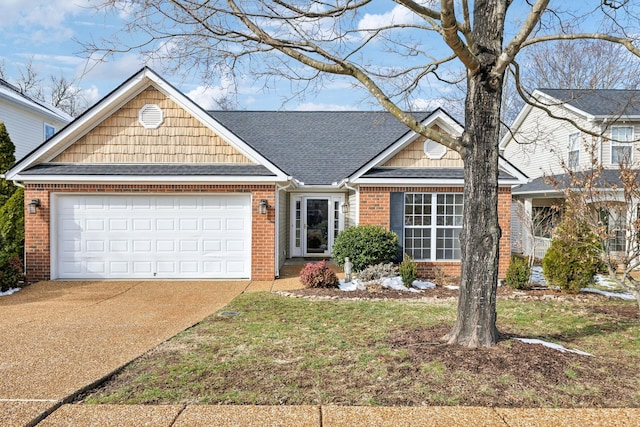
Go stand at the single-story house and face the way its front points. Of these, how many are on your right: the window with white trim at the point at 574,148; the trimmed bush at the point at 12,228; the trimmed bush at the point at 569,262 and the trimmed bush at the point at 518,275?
1

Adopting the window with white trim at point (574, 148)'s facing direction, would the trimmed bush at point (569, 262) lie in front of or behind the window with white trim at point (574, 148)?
in front

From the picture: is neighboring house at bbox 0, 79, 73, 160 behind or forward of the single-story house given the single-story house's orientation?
behind

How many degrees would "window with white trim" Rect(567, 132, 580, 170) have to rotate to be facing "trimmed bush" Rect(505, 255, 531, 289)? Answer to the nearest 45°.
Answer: approximately 45° to its left

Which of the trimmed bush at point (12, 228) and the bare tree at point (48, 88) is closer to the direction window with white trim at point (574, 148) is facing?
the trimmed bush

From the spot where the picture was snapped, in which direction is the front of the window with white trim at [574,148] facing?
facing the viewer and to the left of the viewer

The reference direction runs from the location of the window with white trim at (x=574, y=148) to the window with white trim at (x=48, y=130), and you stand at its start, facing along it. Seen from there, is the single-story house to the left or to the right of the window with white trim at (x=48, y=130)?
left

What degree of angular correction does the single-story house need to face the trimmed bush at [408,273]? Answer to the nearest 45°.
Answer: approximately 90° to its left

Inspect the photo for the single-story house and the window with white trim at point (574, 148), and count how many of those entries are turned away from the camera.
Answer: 0

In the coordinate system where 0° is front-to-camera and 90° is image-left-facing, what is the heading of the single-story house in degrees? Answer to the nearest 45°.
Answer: approximately 0°

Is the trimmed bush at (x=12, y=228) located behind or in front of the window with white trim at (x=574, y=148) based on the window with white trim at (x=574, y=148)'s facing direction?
in front
